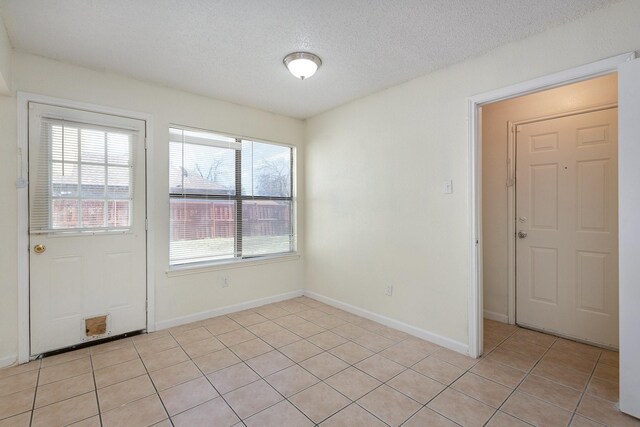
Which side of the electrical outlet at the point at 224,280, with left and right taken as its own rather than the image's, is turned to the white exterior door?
right

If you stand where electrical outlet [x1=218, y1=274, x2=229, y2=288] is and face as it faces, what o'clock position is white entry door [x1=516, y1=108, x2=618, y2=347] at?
The white entry door is roughly at 10 o'clock from the electrical outlet.

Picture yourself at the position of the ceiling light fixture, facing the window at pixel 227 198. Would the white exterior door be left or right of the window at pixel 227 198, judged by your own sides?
left

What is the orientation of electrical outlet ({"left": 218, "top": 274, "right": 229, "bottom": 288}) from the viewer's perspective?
toward the camera

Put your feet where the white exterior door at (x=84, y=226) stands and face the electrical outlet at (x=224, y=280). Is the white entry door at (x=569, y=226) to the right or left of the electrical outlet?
right

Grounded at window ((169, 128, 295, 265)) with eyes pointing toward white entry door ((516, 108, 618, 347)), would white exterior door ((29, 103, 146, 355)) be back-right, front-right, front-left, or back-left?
back-right
